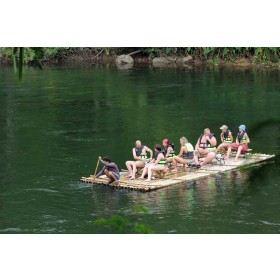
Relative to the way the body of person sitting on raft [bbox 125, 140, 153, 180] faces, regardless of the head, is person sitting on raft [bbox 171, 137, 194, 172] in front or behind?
behind

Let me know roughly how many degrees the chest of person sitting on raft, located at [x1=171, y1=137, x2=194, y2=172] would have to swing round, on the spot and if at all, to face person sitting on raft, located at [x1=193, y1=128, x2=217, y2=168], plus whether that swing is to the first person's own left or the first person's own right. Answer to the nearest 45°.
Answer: approximately 135° to the first person's own right

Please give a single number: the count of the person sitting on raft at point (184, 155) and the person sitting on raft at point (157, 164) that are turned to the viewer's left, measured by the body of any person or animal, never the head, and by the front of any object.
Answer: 2

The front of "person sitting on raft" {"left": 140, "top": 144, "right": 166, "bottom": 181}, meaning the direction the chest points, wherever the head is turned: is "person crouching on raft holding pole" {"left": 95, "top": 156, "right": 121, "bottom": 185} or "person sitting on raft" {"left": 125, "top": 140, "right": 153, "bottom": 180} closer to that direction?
the person crouching on raft holding pole

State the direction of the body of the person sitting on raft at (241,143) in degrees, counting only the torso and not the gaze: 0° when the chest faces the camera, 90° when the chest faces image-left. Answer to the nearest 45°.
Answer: approximately 45°

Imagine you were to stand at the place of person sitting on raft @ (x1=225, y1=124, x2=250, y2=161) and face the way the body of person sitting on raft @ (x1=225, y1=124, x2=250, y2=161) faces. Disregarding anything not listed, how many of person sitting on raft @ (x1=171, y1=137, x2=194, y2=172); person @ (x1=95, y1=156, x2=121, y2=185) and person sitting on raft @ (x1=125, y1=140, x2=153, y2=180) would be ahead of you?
3

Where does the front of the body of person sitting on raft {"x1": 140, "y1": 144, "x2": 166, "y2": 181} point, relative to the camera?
to the viewer's left

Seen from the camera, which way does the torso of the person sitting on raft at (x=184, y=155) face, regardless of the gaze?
to the viewer's left

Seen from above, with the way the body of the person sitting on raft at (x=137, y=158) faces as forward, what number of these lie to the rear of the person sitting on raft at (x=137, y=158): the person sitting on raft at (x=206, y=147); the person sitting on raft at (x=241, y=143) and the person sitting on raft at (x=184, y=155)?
3

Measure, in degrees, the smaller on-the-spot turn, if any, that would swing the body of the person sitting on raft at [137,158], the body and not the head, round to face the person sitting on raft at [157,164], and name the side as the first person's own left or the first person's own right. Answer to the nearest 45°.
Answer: approximately 90° to the first person's own left
